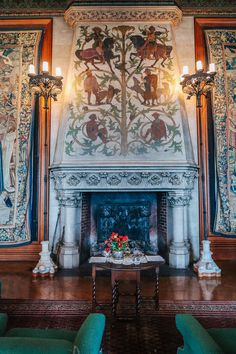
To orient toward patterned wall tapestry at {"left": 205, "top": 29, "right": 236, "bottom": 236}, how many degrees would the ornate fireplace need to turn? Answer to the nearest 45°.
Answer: approximately 90° to its left

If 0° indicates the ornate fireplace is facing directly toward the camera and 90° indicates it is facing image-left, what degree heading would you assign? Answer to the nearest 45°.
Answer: approximately 0°

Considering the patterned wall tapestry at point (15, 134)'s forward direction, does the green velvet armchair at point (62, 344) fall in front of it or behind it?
in front

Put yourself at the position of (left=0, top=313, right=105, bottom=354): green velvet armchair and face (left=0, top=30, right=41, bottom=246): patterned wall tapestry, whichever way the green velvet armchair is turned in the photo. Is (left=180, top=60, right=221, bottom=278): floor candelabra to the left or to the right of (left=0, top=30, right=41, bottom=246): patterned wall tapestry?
right

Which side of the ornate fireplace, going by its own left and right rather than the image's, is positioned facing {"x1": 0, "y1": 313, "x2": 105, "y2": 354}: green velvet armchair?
front

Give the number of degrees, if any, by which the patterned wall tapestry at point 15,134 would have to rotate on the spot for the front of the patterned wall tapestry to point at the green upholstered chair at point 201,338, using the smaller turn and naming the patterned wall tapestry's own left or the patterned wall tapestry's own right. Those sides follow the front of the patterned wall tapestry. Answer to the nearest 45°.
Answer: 0° — it already faces it

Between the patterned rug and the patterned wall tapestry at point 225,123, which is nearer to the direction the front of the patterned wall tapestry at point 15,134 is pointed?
the patterned rug

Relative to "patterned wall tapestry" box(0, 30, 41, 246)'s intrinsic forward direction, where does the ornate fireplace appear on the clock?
The ornate fireplace is roughly at 10 o'clock from the patterned wall tapestry.
